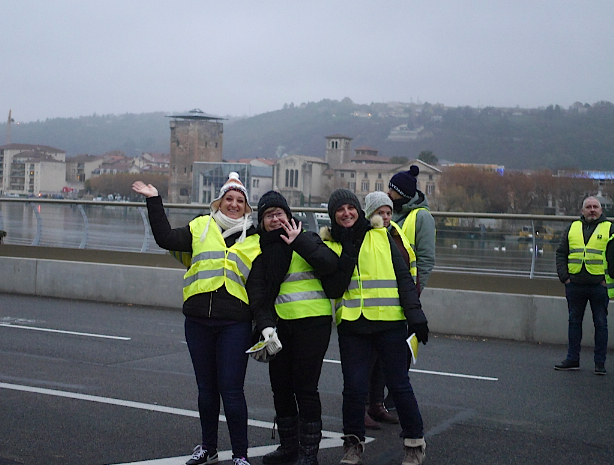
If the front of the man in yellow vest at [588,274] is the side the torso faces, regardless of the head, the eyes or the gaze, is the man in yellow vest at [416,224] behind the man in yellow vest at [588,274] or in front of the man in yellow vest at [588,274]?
in front

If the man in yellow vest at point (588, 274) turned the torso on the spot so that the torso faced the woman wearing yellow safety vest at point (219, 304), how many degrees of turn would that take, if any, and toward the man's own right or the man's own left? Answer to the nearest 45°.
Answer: approximately 45° to the man's own right

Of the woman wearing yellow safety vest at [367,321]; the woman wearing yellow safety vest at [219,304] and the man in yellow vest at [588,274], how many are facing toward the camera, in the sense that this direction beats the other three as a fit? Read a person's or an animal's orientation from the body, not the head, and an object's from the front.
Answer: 3

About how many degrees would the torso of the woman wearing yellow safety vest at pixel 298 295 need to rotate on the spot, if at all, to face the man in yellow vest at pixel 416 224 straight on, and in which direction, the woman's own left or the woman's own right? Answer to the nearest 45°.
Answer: approximately 180°

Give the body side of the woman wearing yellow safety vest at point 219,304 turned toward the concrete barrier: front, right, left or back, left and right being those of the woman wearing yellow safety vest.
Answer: back

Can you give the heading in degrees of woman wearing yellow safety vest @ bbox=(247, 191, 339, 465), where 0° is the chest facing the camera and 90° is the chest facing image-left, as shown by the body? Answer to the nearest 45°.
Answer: approximately 45°

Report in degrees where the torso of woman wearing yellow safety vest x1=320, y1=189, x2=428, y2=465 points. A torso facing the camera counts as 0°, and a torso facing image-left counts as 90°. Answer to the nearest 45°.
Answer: approximately 0°

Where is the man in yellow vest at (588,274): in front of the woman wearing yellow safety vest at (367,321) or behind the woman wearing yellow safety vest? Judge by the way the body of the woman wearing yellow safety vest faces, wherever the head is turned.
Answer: behind
